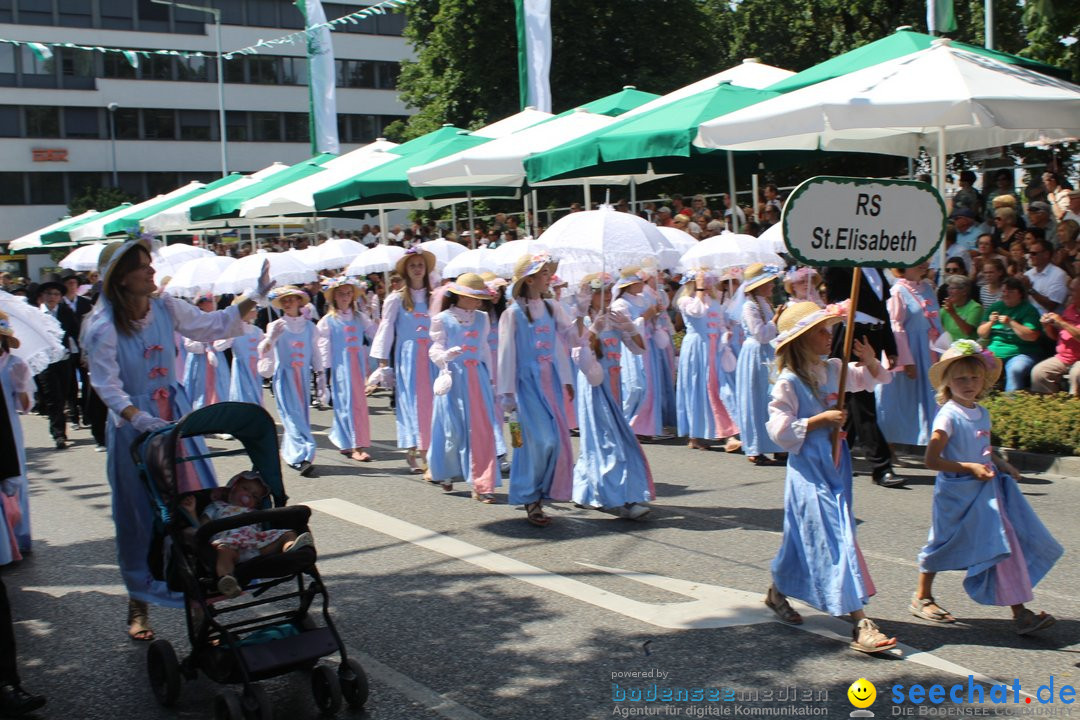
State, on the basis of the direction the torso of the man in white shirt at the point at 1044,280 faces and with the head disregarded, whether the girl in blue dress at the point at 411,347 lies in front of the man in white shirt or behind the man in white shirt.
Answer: in front

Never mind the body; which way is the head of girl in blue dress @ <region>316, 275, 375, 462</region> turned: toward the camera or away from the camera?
toward the camera

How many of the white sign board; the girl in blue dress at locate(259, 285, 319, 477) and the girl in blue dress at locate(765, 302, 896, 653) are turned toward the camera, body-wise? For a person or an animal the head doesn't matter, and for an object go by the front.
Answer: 2

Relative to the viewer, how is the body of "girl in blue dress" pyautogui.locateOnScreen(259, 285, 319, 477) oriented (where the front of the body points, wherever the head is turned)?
toward the camera

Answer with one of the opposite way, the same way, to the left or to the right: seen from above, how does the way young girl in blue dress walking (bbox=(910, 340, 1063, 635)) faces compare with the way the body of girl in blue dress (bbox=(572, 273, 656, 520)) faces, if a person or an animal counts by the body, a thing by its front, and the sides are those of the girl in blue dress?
the same way

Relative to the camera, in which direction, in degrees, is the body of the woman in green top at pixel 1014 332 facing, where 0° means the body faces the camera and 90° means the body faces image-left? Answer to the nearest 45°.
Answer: approximately 45°

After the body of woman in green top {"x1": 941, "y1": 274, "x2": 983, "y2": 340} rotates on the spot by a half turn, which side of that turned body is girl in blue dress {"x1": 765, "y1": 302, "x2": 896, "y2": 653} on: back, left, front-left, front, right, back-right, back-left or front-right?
back-right

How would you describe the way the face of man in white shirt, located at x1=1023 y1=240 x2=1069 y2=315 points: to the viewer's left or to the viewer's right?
to the viewer's left

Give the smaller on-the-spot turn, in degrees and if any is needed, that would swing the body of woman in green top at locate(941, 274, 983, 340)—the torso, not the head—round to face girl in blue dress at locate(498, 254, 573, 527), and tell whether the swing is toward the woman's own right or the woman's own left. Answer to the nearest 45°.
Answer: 0° — they already face them

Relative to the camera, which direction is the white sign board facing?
toward the camera

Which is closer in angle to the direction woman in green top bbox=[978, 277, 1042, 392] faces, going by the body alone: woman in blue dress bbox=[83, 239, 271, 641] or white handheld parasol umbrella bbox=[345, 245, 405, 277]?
the woman in blue dress

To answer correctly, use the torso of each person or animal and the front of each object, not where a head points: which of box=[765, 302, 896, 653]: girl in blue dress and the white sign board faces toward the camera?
the white sign board

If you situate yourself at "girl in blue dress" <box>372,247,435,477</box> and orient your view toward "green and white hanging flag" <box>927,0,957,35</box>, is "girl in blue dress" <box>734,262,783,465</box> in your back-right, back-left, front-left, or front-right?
front-right

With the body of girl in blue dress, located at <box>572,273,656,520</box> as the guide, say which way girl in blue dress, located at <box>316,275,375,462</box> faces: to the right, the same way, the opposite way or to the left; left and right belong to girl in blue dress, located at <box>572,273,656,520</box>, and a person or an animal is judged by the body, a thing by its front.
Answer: the same way
